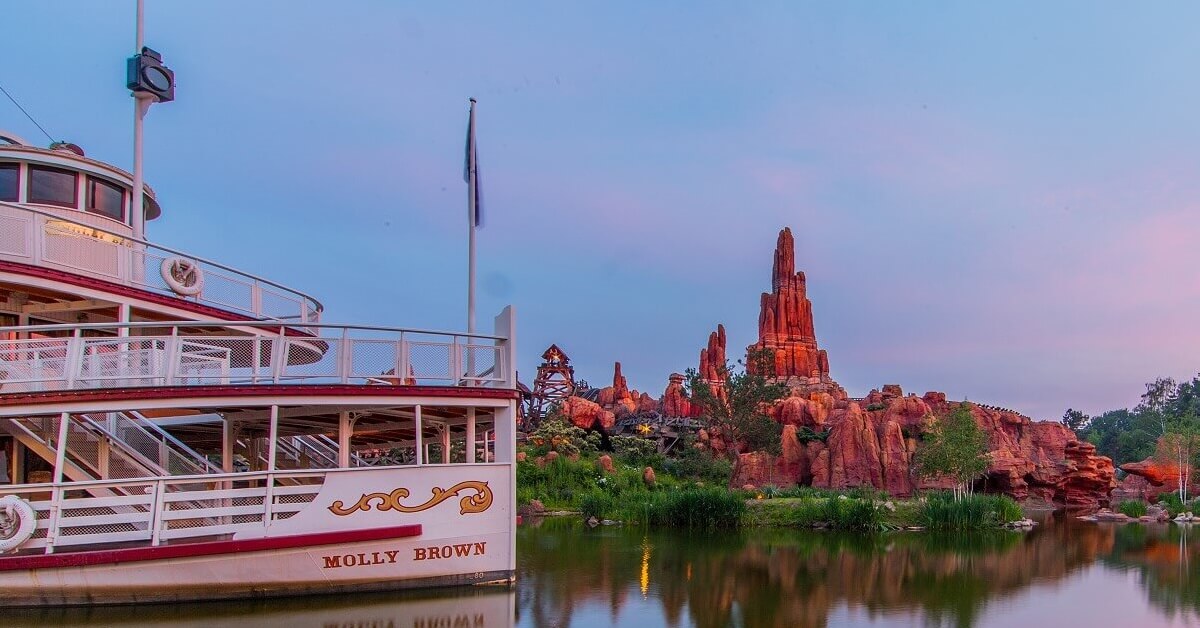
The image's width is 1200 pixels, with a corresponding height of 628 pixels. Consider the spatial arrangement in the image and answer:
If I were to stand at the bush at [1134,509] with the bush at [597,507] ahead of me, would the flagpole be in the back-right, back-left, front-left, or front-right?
front-left

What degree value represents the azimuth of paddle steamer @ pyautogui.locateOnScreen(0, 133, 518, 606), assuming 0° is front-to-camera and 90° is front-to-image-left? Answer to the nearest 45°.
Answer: approximately 270°

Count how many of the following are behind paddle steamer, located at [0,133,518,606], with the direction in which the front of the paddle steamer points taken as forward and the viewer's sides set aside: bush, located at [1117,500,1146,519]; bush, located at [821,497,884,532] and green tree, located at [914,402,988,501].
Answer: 0

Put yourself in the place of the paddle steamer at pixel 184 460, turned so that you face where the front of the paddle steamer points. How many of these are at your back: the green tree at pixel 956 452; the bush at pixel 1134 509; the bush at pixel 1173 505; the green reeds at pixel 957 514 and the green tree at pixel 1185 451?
0

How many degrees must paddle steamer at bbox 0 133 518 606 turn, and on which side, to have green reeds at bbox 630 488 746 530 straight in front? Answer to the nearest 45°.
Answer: approximately 45° to its left

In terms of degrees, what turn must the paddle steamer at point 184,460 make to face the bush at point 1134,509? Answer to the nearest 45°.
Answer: approximately 45° to its left

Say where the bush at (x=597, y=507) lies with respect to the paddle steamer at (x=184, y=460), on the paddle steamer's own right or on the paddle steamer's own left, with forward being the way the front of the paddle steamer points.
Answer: on the paddle steamer's own left

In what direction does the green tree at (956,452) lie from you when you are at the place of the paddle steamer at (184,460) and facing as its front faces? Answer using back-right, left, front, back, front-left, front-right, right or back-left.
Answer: front-left
